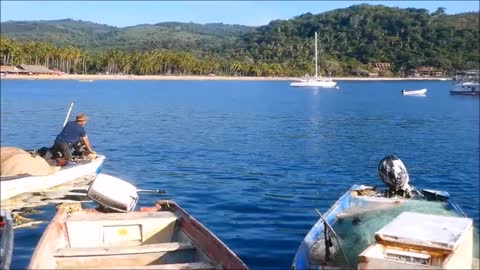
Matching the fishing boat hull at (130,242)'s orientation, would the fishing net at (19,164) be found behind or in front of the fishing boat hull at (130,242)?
behind

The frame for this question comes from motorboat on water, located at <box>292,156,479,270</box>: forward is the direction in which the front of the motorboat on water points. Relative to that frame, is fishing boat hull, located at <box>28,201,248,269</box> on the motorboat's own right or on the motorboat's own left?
on the motorboat's own right

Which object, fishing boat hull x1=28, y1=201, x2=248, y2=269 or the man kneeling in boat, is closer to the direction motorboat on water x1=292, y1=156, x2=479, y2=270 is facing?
the fishing boat hull

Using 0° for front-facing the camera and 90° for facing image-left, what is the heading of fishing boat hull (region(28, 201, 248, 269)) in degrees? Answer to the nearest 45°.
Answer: approximately 0°

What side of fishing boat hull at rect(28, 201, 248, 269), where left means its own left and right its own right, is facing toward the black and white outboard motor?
left

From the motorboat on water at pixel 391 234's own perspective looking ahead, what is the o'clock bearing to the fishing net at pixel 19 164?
The fishing net is roughly at 4 o'clock from the motorboat on water.

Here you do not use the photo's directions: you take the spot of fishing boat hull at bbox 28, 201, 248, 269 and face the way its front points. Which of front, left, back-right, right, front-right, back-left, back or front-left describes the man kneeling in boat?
back

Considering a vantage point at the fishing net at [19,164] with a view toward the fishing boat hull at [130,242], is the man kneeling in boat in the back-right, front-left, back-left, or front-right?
back-left

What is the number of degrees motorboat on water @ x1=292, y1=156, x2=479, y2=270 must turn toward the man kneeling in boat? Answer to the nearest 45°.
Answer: approximately 135° to its right

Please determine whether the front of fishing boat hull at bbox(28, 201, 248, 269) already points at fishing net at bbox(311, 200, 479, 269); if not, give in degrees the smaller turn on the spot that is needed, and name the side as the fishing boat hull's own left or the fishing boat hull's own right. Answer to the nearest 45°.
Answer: approximately 90° to the fishing boat hull's own left

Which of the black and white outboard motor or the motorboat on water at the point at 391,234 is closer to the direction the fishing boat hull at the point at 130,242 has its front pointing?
the motorboat on water

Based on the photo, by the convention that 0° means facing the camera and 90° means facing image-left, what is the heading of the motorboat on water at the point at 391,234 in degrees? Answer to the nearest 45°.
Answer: approximately 0°

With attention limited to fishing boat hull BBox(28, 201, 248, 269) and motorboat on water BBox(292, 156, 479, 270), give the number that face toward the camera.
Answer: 2
